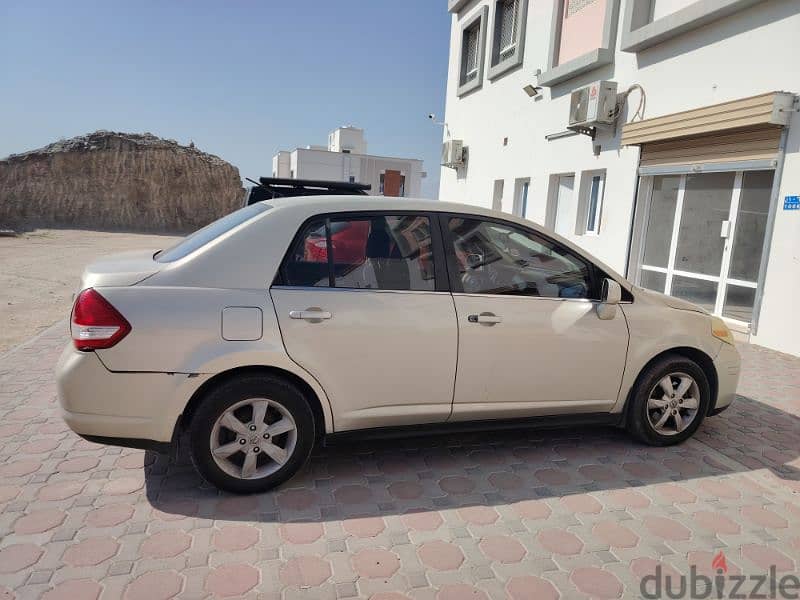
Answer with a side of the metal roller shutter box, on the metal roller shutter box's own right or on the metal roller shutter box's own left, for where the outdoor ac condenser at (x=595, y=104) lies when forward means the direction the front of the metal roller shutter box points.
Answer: on the metal roller shutter box's own right

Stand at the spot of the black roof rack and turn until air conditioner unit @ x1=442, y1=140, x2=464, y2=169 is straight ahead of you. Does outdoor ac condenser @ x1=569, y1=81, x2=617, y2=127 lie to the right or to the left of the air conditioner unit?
right

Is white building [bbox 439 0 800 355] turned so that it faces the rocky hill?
no

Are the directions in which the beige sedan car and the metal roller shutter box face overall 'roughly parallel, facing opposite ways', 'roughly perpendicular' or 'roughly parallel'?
roughly parallel, facing opposite ways

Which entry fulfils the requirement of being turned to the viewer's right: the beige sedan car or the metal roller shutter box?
the beige sedan car

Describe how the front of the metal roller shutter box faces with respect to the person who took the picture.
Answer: facing the viewer and to the left of the viewer

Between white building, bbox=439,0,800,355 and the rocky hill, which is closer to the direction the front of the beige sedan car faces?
the white building

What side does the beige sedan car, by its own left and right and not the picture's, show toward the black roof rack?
left

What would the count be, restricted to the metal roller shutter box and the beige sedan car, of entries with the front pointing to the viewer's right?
1

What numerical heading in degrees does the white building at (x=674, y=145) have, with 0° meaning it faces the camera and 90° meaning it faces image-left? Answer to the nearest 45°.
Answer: approximately 45°

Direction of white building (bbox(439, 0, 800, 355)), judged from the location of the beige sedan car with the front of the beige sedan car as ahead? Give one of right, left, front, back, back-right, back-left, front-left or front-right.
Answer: front-left

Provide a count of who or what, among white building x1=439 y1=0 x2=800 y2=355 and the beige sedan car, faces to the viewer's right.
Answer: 1

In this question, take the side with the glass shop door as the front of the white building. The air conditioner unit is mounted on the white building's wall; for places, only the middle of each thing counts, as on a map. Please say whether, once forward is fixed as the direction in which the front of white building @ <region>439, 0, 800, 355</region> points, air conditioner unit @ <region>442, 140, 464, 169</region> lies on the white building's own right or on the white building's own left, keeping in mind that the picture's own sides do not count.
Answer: on the white building's own right

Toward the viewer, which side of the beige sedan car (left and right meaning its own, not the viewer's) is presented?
right

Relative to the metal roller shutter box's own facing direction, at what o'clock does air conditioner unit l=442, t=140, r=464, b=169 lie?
The air conditioner unit is roughly at 3 o'clock from the metal roller shutter box.

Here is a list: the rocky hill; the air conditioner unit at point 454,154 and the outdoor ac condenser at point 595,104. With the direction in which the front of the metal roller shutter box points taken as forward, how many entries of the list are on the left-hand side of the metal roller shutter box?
0
